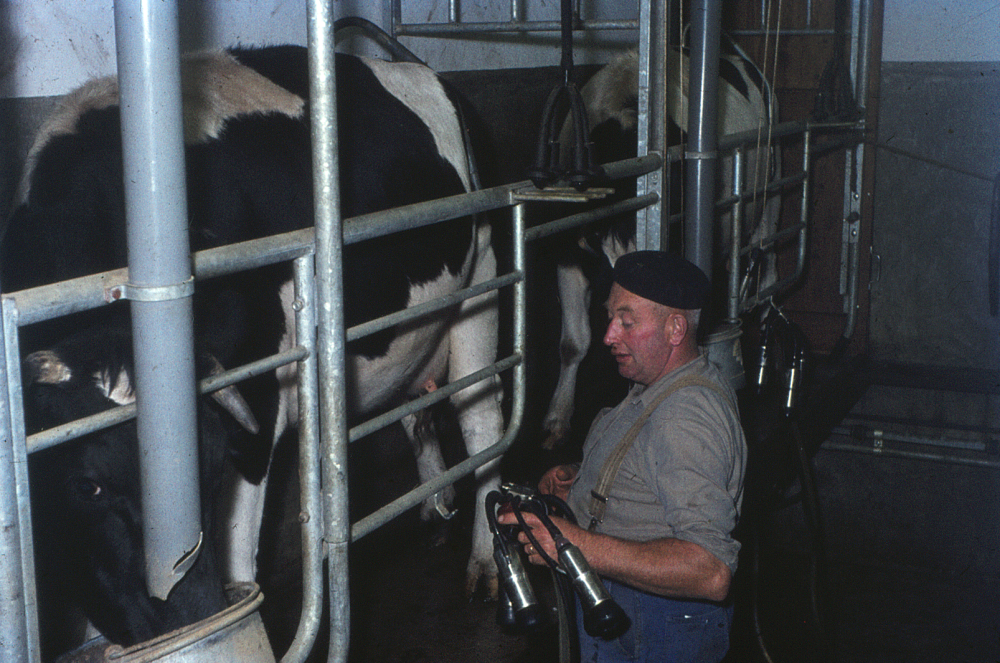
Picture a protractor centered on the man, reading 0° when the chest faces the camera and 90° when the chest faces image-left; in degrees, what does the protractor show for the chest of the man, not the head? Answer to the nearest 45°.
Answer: approximately 90°

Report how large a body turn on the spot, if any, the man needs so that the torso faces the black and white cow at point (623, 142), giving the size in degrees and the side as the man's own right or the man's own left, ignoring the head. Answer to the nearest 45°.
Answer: approximately 90° to the man's own right

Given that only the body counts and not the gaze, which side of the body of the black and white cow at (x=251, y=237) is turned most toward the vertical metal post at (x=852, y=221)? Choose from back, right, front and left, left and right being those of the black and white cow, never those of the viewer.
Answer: back

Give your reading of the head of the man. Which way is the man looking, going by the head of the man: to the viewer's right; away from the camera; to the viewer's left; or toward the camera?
to the viewer's left

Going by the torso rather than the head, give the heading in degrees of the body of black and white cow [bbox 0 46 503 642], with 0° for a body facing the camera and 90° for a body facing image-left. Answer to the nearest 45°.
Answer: approximately 45°

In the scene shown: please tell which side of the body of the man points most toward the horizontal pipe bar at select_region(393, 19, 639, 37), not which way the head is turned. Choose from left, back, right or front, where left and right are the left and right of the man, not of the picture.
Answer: right
